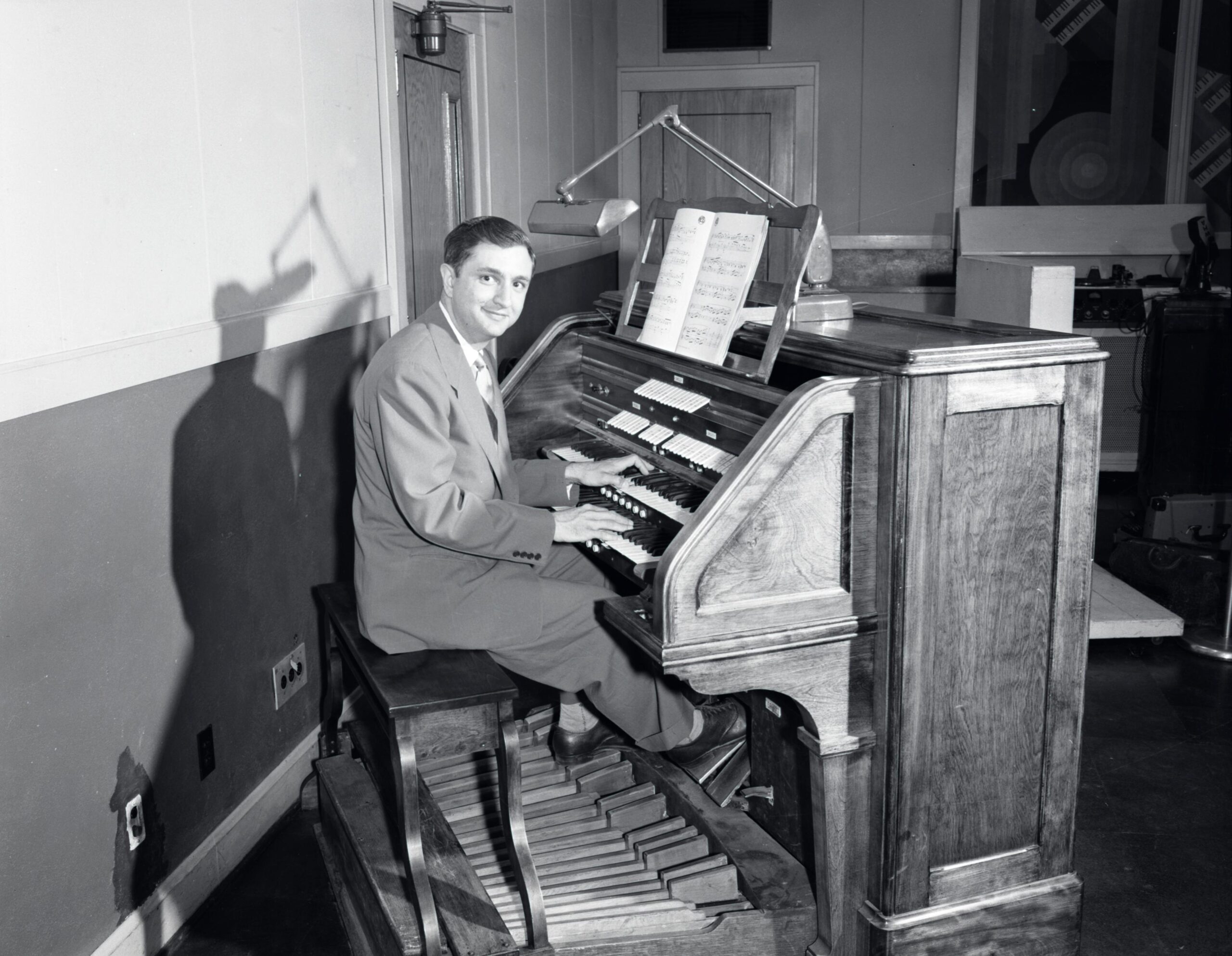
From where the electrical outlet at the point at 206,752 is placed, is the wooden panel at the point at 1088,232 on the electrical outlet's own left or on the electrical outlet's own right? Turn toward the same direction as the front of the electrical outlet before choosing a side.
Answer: on the electrical outlet's own left

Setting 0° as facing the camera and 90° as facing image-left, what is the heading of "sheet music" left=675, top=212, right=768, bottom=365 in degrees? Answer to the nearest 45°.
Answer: approximately 45°

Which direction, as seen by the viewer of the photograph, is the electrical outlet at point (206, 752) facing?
facing the viewer and to the right of the viewer

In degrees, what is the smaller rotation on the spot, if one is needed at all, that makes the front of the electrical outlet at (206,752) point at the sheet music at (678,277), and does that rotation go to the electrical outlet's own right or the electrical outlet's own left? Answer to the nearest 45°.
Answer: approximately 45° to the electrical outlet's own left

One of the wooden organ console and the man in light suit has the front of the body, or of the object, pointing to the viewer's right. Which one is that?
the man in light suit

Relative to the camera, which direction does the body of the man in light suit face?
to the viewer's right

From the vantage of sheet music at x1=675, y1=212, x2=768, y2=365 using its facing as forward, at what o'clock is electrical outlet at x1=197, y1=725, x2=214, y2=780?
The electrical outlet is roughly at 1 o'clock from the sheet music.

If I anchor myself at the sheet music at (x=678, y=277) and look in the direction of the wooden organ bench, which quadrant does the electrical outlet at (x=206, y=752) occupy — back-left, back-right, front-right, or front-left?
front-right

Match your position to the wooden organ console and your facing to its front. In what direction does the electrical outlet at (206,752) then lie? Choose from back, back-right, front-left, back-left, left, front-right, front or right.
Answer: front-right
